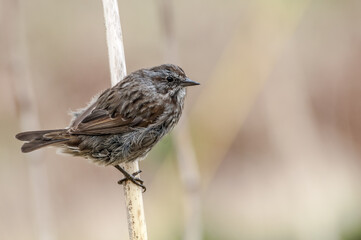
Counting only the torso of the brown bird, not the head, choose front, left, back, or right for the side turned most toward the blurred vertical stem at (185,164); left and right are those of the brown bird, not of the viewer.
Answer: front

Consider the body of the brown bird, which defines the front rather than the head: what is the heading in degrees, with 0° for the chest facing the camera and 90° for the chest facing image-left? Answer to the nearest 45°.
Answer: approximately 270°

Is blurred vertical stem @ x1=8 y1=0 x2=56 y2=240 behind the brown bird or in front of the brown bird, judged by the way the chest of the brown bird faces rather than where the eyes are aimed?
behind
